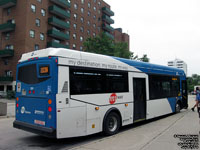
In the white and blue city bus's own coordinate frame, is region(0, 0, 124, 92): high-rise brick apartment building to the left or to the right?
on its left

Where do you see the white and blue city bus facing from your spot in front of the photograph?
facing away from the viewer and to the right of the viewer
